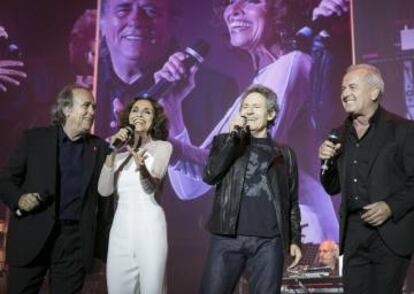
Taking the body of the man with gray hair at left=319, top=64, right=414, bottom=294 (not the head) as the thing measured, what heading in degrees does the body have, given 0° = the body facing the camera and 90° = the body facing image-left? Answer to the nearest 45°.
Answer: approximately 45°

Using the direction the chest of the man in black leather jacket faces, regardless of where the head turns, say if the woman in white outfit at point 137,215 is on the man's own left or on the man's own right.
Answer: on the man's own right

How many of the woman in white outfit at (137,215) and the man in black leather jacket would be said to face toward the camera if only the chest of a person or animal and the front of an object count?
2

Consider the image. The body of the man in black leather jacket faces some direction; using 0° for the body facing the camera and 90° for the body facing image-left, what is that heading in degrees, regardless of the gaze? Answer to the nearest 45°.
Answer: approximately 0°

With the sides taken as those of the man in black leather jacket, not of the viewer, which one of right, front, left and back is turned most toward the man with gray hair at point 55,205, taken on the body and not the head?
right

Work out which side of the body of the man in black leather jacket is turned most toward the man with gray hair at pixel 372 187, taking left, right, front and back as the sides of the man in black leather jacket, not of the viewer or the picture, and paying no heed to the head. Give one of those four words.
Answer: left

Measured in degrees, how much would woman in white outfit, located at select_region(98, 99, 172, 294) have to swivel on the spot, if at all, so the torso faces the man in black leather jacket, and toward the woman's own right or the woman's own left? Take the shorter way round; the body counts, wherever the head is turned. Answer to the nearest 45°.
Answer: approximately 45° to the woman's own left

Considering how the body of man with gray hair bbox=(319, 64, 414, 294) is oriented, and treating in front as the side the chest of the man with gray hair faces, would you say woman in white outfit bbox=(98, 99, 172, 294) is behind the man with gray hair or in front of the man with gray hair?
in front

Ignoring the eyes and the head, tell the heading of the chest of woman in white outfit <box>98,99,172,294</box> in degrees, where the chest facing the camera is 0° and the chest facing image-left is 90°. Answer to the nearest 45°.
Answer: approximately 0°

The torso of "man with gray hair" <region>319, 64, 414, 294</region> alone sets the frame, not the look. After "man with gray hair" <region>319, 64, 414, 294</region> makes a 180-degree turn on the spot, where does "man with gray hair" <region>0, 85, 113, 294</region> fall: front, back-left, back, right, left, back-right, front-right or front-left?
back-left

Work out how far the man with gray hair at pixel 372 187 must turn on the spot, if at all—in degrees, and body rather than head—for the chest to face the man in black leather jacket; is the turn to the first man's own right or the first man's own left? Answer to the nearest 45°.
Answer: approximately 45° to the first man's own right
